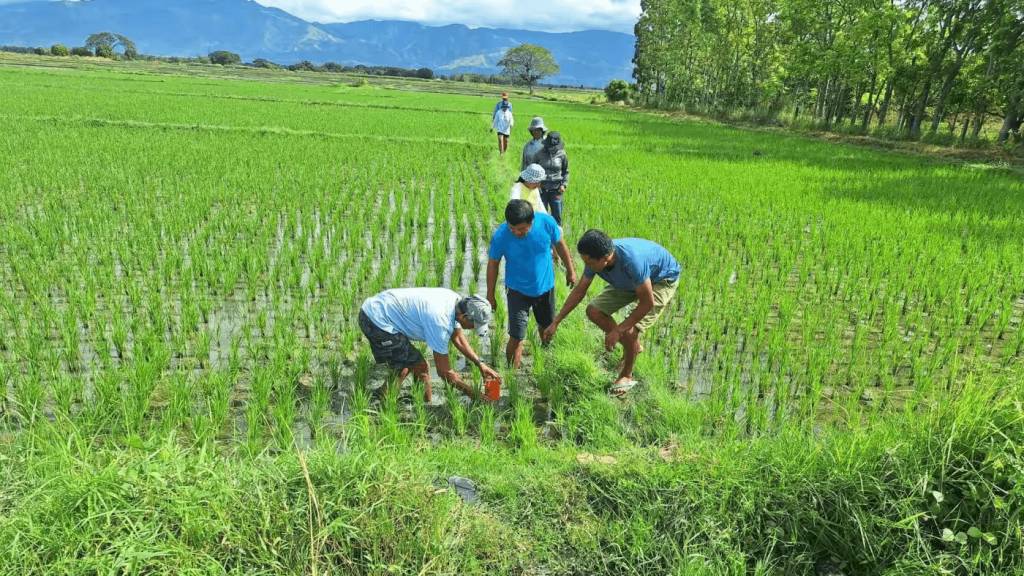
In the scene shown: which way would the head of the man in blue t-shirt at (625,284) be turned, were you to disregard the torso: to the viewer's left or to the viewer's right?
to the viewer's left

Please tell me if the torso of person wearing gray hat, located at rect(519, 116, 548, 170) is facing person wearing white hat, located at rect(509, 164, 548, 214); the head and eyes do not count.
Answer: yes

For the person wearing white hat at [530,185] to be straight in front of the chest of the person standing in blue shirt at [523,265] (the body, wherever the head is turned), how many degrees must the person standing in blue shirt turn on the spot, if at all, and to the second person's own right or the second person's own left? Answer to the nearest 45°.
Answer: approximately 180°

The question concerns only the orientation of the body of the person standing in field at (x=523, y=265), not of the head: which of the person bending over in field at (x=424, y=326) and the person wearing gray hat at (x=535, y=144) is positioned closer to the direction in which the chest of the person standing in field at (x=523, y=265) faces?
the person bending over in field

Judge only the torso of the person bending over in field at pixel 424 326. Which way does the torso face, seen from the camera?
to the viewer's right

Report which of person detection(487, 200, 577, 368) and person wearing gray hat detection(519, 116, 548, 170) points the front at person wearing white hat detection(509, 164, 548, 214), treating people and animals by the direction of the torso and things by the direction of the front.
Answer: person wearing gray hat detection(519, 116, 548, 170)

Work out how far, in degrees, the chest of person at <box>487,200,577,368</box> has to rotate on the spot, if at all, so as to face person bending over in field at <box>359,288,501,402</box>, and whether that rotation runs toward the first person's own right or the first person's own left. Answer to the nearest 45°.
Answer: approximately 45° to the first person's own right
